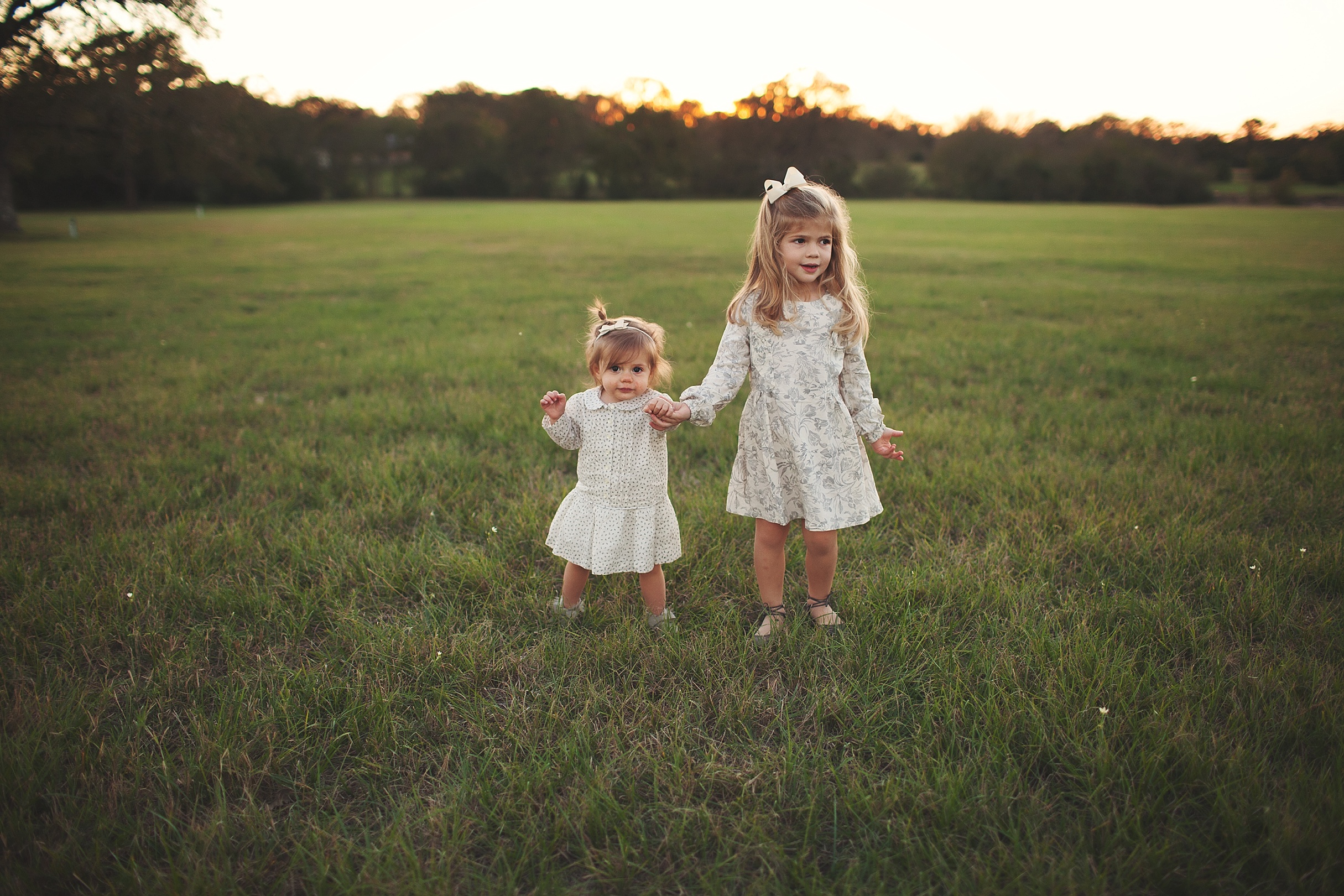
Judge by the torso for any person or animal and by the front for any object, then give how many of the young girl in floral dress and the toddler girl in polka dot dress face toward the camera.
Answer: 2

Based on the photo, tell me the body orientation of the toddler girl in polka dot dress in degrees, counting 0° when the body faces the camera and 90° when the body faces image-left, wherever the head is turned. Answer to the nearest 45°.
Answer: approximately 0°

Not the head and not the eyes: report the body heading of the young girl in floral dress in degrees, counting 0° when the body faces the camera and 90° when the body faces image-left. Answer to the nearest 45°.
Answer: approximately 0°
